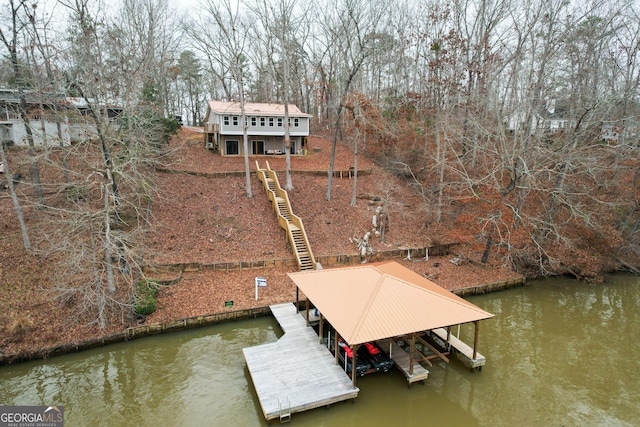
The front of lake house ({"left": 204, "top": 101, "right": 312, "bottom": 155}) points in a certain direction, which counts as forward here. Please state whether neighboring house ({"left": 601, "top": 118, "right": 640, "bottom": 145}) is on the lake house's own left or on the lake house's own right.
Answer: on the lake house's own left

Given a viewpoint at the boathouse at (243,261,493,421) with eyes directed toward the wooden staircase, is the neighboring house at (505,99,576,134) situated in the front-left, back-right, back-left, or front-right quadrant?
front-right

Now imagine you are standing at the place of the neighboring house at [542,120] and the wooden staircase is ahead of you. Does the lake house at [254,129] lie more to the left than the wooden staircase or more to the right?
right

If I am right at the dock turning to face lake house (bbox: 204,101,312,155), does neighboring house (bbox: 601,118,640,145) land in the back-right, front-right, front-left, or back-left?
front-right

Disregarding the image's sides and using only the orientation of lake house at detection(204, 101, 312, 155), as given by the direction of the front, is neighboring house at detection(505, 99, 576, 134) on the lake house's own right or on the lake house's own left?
on the lake house's own left

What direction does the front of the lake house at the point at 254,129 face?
toward the camera

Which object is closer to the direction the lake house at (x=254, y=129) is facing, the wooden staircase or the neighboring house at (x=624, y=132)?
the wooden staircase

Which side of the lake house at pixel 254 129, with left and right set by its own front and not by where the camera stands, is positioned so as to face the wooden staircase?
front

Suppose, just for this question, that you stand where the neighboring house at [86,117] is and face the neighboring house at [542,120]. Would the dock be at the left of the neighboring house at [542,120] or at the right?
right

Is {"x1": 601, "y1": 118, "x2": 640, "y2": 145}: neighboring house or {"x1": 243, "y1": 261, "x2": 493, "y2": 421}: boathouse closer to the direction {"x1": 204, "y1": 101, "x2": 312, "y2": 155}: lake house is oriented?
the boathouse

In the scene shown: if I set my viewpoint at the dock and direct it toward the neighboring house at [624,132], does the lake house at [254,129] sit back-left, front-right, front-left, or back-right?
front-left

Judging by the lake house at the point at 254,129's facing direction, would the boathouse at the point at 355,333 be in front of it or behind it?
in front

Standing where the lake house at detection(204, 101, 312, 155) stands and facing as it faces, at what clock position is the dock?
The dock is roughly at 12 o'clock from the lake house.
